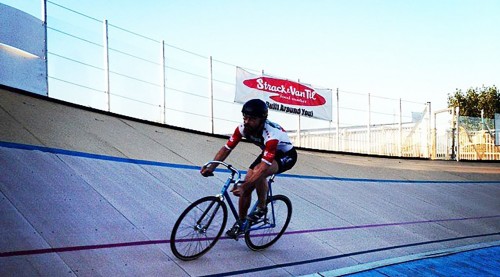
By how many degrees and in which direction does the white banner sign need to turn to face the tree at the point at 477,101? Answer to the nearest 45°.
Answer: approximately 135° to its left

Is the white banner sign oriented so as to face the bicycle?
yes

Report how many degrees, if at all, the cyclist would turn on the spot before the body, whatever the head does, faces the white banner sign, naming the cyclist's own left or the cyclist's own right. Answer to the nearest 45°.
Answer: approximately 135° to the cyclist's own right

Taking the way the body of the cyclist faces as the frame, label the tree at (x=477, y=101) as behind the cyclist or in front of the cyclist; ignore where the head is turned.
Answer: behind

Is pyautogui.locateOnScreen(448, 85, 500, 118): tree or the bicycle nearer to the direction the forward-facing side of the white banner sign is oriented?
the bicycle

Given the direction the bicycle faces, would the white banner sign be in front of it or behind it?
behind

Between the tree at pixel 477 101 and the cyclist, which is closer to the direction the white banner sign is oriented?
the cyclist
